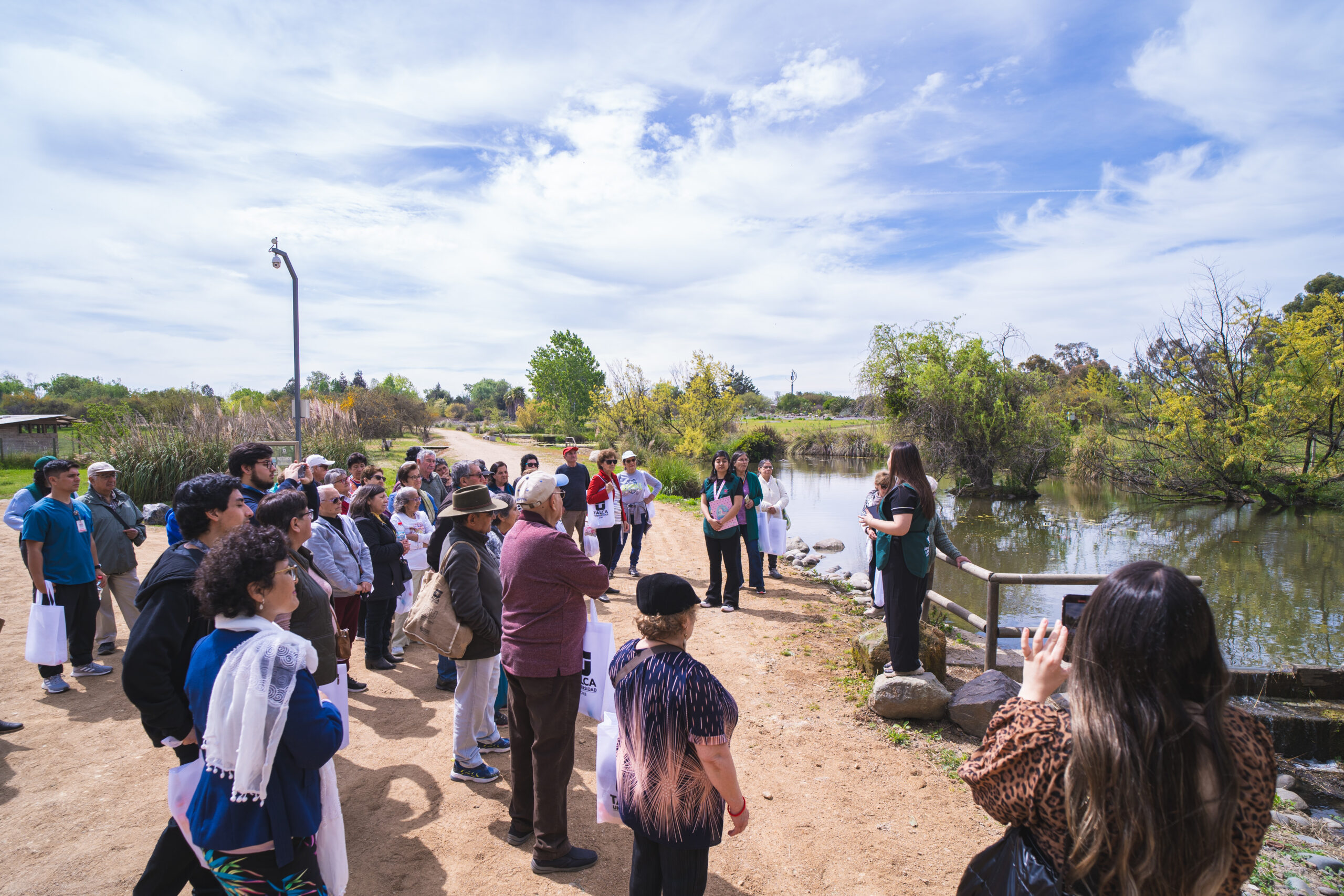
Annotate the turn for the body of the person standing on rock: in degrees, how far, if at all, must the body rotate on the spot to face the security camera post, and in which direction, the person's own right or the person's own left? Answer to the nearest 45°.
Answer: approximately 45° to the person's own right

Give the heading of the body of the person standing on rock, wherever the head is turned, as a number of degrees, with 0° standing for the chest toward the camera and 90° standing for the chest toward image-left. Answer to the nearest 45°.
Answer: approximately 90°

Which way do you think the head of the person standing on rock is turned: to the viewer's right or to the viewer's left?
to the viewer's left

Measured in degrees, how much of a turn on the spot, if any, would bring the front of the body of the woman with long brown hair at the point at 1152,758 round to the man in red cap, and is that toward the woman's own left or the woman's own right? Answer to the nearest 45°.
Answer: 0° — they already face them

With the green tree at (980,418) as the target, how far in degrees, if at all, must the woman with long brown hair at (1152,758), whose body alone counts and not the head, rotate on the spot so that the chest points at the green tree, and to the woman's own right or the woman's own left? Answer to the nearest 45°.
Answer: approximately 45° to the woman's own right

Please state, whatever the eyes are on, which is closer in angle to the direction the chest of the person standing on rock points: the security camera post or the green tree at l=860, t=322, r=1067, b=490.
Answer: the security camera post

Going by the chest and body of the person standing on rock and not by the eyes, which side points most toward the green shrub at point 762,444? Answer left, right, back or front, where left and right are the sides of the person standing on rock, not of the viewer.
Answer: right

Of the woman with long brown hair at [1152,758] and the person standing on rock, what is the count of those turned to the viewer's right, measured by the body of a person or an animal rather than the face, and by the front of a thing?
0

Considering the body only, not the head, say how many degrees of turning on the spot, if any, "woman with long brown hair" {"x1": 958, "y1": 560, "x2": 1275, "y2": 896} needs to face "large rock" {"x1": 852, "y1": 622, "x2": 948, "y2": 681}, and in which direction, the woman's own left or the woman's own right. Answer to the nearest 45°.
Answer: approximately 45° to the woman's own right

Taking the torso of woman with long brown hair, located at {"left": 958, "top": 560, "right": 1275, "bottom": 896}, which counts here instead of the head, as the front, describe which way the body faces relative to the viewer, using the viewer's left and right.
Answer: facing away from the viewer and to the left of the viewer

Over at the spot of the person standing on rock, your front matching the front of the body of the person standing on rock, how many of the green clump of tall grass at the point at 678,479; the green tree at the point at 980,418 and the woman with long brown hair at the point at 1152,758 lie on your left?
1

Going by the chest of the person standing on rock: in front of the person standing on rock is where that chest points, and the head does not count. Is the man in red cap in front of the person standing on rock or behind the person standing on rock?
in front
